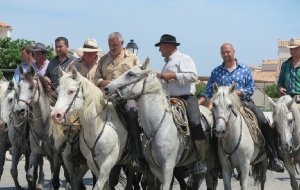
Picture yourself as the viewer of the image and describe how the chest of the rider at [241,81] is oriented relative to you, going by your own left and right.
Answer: facing the viewer

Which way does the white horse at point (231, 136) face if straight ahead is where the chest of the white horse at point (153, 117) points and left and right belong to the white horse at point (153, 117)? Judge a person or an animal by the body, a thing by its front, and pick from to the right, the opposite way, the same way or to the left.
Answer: the same way

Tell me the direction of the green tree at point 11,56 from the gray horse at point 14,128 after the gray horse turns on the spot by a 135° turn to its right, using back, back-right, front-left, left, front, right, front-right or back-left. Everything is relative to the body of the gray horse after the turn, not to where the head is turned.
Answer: front

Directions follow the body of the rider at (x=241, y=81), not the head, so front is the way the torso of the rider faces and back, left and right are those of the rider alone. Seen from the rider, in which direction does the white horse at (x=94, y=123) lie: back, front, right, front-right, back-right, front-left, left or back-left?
front-right

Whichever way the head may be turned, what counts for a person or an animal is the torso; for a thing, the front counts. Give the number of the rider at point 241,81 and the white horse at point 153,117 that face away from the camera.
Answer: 0

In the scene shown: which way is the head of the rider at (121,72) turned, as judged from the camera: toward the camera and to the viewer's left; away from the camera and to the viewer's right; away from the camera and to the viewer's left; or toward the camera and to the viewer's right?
toward the camera and to the viewer's left

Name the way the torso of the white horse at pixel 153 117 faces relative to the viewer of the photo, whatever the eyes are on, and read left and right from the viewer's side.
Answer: facing the viewer and to the left of the viewer

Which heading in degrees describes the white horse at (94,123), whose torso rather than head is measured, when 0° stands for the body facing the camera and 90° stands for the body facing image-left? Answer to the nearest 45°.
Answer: approximately 45°

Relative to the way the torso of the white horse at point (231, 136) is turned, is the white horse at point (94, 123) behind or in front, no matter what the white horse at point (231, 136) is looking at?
in front

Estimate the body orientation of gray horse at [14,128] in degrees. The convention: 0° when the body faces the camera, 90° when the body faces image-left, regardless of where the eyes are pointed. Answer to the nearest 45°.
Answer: approximately 45°

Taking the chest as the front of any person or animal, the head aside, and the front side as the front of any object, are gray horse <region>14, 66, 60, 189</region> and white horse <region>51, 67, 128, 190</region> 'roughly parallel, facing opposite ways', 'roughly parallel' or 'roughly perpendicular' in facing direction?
roughly parallel

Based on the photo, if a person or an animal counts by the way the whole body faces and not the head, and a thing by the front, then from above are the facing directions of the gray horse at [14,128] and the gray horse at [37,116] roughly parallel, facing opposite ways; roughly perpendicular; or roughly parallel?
roughly parallel

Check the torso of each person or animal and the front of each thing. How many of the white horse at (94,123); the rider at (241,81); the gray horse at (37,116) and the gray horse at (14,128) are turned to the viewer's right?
0
